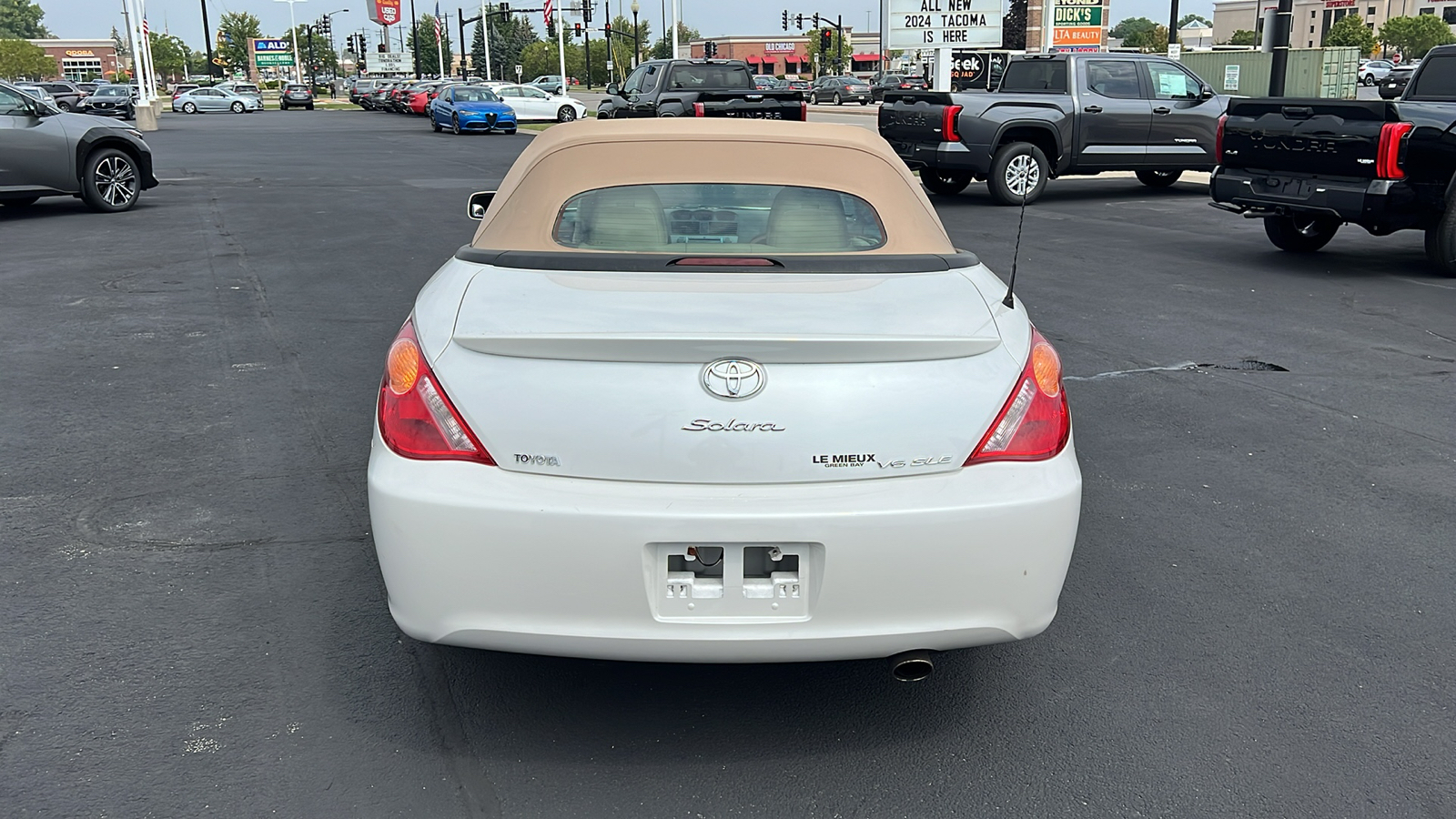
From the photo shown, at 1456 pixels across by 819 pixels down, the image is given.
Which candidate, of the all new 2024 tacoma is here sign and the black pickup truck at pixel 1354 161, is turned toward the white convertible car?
the all new 2024 tacoma is here sign

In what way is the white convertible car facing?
away from the camera

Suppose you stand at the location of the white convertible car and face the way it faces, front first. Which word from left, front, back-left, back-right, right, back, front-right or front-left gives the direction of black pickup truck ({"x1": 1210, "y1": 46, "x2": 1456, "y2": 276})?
front-right

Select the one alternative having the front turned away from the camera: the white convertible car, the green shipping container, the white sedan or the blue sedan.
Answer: the white convertible car

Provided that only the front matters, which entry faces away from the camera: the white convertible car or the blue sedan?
the white convertible car

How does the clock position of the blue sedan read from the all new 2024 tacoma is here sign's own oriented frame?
The blue sedan is roughly at 4 o'clock from all new 2024 tacoma is here sign.

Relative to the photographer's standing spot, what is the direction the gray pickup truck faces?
facing away from the viewer and to the right of the viewer

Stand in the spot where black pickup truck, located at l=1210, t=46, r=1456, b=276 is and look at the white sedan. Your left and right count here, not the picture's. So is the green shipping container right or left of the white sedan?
right

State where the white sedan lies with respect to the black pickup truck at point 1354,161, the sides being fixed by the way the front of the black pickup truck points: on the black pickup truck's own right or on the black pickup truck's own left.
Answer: on the black pickup truck's own left

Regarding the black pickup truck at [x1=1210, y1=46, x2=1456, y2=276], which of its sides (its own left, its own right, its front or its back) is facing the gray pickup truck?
left

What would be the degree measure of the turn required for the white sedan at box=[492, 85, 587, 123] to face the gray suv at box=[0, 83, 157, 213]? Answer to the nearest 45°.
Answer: approximately 90° to its right

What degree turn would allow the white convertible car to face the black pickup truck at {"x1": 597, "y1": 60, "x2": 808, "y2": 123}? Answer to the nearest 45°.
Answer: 0° — it already faces it

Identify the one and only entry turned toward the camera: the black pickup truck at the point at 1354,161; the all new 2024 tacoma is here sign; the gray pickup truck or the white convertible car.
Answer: the all new 2024 tacoma is here sign

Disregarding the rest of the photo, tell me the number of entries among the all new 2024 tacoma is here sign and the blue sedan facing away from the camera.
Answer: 0

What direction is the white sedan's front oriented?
to the viewer's right
